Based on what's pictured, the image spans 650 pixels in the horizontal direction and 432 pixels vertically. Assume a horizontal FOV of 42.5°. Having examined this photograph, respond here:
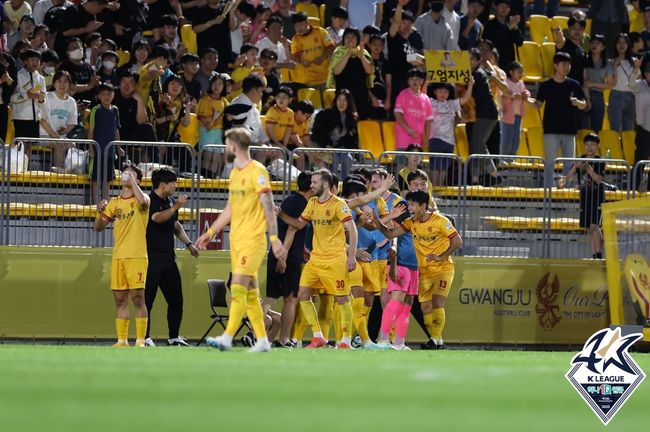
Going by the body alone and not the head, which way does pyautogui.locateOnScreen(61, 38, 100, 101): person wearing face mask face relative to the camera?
toward the camera

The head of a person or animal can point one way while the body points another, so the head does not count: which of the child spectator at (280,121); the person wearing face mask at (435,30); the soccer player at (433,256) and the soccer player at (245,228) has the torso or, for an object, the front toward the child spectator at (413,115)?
the person wearing face mask

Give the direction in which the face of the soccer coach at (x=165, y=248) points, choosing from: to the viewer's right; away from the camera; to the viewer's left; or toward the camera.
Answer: to the viewer's right

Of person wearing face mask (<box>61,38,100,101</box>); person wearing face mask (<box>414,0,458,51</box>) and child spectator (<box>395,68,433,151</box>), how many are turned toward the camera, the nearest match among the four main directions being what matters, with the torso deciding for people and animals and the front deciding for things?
3

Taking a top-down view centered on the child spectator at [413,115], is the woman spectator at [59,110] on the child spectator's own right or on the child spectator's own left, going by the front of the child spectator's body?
on the child spectator's own right

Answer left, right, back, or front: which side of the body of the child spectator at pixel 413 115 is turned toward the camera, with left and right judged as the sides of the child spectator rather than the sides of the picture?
front

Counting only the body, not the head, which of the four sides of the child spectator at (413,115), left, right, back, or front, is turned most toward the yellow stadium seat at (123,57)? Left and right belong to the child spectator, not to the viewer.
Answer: right

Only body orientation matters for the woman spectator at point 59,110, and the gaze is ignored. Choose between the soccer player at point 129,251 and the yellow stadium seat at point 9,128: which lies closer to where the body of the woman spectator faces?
the soccer player

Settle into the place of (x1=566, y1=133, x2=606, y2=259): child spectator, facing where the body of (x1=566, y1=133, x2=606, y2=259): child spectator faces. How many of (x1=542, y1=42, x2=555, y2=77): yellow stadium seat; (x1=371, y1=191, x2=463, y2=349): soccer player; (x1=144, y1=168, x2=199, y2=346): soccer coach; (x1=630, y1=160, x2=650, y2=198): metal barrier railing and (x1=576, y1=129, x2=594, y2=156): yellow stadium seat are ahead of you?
2

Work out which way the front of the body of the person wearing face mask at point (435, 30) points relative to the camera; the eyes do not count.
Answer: toward the camera
